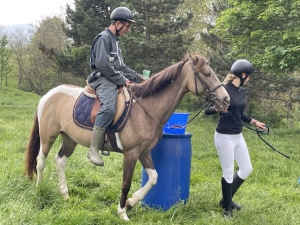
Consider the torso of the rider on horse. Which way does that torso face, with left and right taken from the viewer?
facing the viewer and to the right of the viewer

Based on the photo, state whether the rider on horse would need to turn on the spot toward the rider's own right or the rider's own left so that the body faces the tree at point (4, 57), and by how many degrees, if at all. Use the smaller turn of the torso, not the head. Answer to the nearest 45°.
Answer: approximately 135° to the rider's own left

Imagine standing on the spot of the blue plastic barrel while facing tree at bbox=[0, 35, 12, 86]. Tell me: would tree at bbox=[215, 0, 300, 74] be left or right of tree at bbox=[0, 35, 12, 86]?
right

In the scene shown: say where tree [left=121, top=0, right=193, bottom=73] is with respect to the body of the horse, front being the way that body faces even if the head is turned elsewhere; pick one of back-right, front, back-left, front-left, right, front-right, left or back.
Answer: back-left

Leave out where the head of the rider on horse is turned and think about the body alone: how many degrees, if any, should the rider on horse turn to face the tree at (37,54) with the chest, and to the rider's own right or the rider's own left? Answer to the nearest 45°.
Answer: approximately 135° to the rider's own left

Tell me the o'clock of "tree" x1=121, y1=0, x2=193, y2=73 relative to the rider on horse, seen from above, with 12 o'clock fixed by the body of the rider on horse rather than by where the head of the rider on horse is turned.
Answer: The tree is roughly at 8 o'clock from the rider on horse.

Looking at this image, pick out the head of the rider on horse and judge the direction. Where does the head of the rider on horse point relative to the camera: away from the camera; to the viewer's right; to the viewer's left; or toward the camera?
to the viewer's right

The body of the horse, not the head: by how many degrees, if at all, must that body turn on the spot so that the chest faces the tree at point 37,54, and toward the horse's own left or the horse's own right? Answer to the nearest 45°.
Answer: approximately 135° to the horse's own left

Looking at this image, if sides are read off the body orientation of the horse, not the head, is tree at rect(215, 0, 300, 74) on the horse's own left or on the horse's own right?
on the horse's own left
